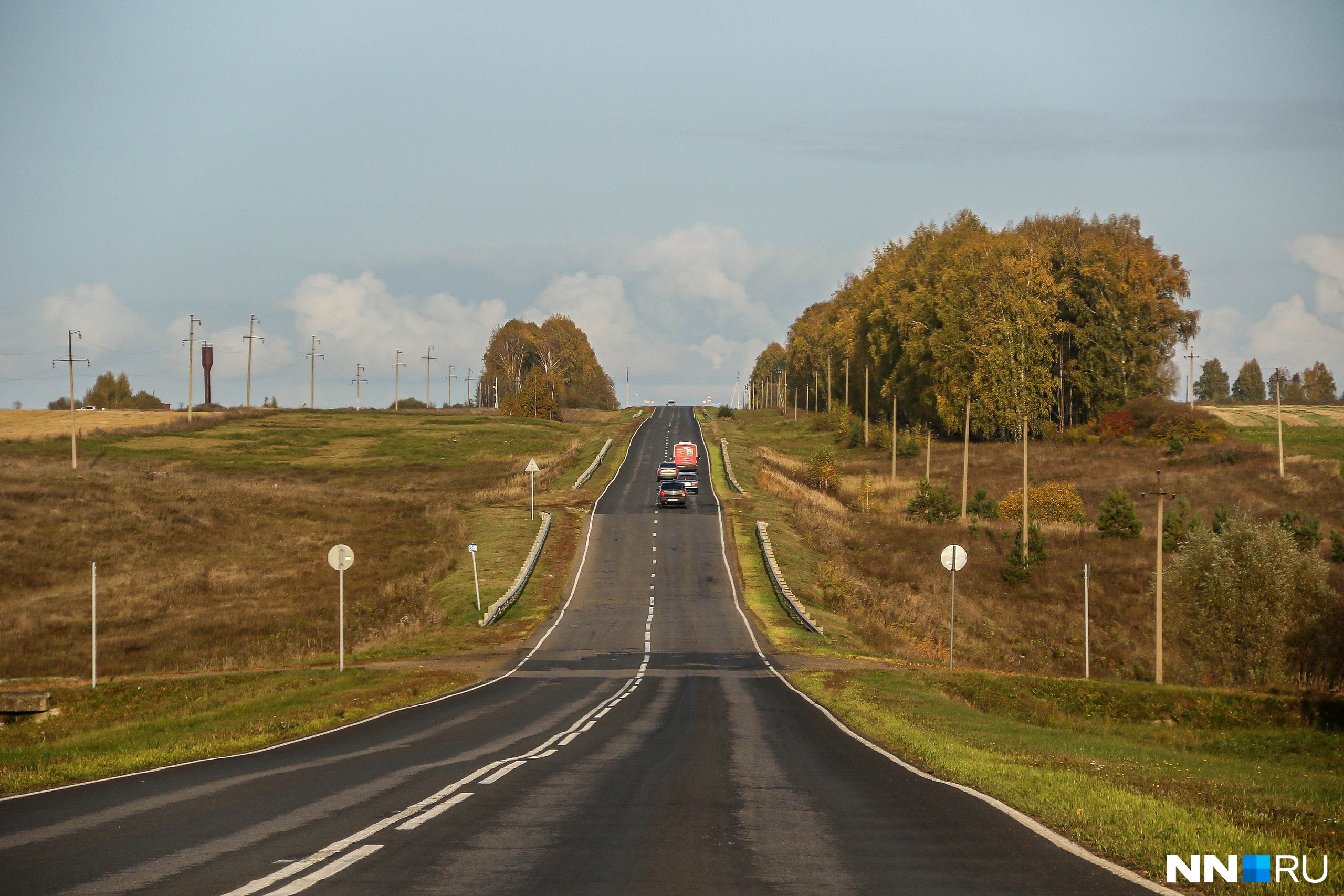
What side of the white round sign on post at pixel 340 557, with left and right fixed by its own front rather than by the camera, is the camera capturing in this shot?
back

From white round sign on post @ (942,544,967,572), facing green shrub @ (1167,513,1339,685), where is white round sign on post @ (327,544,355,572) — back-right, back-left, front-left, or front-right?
back-left

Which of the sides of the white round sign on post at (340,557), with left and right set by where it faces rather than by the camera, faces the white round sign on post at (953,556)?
right

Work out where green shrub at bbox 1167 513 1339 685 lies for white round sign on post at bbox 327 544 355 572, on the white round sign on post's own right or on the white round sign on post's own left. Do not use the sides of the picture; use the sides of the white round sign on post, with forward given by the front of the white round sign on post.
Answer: on the white round sign on post's own right
